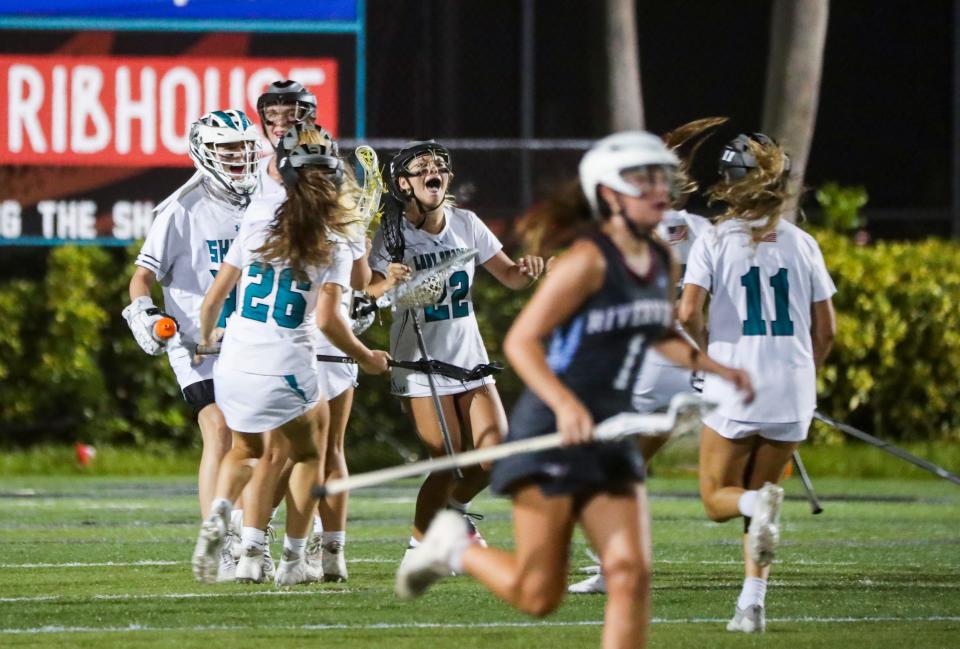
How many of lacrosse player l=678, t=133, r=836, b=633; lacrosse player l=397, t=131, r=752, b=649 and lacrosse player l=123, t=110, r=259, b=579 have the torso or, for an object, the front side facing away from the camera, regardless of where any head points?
1

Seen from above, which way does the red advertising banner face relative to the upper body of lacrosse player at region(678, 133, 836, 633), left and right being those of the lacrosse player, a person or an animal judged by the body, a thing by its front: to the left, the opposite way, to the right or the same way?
the opposite way

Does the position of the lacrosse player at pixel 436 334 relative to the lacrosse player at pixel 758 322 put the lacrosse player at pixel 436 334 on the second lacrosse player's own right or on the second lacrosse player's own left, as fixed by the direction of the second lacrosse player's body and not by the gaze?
on the second lacrosse player's own left

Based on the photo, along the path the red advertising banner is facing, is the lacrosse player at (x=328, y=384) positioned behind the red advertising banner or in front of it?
in front

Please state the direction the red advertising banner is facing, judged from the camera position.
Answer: facing the viewer

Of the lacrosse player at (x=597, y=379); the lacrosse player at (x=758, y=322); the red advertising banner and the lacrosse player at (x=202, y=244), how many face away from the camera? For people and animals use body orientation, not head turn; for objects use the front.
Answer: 1

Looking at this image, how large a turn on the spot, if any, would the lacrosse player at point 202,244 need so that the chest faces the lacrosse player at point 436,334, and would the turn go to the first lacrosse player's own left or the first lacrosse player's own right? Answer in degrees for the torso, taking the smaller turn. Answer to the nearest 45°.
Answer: approximately 45° to the first lacrosse player's own left

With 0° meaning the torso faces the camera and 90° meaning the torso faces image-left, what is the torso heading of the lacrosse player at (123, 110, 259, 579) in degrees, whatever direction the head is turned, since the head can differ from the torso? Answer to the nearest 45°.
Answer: approximately 315°

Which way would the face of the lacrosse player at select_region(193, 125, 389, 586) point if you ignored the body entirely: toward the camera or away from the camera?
away from the camera

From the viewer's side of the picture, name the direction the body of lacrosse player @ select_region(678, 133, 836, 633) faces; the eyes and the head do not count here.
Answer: away from the camera

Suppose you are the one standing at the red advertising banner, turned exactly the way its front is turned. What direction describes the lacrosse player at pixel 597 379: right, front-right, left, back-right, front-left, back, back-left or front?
front

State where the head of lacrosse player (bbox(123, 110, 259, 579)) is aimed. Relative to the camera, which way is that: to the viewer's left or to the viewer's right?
to the viewer's right

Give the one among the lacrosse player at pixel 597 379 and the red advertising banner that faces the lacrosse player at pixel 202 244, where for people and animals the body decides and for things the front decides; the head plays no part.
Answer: the red advertising banner

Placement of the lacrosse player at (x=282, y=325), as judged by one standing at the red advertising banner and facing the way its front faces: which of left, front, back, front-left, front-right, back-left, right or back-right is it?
front
